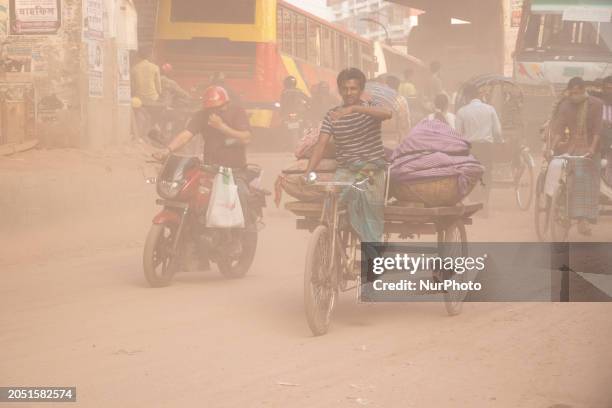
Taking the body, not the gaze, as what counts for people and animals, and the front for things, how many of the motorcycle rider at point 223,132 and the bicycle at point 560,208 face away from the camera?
0

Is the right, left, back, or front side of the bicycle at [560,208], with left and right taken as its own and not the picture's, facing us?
front

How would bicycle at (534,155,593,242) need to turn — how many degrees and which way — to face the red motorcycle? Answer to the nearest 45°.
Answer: approximately 45° to its right

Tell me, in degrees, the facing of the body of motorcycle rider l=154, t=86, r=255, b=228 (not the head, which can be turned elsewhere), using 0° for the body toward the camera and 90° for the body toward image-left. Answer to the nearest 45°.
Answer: approximately 45°

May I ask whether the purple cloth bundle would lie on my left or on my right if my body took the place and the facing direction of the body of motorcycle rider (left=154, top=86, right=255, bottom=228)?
on my left

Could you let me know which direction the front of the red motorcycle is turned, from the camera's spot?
facing the viewer and to the left of the viewer

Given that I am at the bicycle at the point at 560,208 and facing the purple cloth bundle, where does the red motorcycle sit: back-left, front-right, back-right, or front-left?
front-right

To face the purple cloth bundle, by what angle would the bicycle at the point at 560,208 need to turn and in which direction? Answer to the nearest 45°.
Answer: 0° — it already faces it

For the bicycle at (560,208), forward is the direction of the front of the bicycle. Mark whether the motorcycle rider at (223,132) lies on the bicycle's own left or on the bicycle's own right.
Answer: on the bicycle's own right

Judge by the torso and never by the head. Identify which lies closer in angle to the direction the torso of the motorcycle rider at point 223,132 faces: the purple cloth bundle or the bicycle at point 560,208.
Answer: the purple cloth bundle

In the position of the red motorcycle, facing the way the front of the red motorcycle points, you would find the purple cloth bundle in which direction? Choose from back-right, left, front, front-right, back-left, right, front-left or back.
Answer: left
